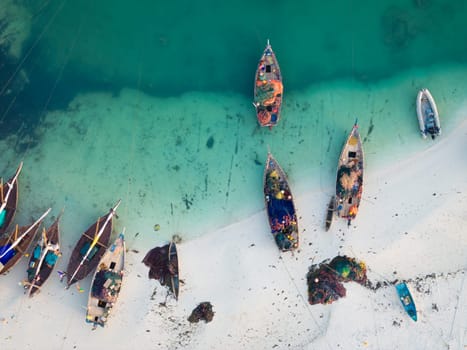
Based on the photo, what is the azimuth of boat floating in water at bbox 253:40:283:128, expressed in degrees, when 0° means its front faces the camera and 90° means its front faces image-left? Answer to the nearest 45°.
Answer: approximately 180°

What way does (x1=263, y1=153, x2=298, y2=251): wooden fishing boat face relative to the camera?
away from the camera

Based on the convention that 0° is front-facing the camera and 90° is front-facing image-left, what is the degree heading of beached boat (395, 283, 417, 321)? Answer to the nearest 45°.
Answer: approximately 0°

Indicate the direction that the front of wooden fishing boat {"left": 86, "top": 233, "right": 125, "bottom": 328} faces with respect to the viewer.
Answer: facing away from the viewer

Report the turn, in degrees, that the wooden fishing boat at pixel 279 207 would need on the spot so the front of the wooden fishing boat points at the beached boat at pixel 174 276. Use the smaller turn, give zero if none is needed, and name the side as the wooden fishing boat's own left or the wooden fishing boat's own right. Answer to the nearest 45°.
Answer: approximately 90° to the wooden fishing boat's own left

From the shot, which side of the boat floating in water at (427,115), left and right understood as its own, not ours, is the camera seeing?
back

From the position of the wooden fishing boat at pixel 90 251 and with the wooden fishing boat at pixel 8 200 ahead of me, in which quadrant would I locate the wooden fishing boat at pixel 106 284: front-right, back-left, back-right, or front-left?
back-left

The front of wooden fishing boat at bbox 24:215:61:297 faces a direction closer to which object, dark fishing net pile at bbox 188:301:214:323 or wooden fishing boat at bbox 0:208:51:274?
the wooden fishing boat

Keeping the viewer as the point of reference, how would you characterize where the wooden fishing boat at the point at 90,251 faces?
facing away from the viewer and to the right of the viewer

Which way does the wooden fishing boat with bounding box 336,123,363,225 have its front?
away from the camera

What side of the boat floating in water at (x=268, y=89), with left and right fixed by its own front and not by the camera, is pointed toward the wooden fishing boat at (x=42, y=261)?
left
